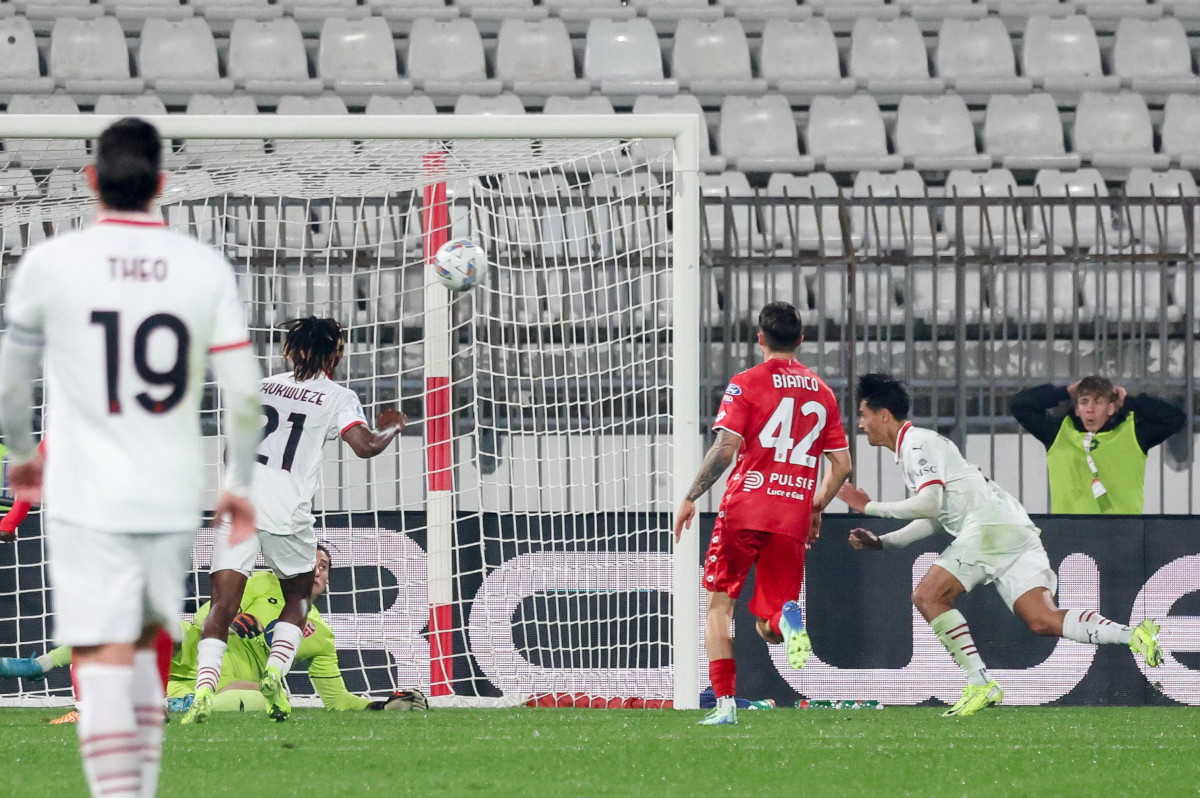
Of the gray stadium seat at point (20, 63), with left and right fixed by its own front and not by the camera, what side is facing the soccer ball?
front

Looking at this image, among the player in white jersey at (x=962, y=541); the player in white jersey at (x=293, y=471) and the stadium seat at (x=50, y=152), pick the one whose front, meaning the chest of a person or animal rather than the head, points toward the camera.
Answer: the stadium seat

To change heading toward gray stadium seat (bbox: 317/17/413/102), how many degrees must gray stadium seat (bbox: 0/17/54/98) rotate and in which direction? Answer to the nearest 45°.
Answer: approximately 90° to its left

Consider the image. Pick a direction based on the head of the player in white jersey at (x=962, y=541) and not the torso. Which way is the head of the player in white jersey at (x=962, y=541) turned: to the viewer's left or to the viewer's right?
to the viewer's left

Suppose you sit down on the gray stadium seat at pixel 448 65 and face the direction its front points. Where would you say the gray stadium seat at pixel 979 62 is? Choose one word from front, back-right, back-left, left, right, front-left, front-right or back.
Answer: left

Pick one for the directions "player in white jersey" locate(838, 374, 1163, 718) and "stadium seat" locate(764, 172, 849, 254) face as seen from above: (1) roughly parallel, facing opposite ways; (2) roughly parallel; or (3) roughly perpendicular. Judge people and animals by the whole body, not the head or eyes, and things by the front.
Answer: roughly perpendicular

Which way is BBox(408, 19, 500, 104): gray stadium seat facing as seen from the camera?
toward the camera

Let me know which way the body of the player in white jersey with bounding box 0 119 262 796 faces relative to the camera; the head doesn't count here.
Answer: away from the camera

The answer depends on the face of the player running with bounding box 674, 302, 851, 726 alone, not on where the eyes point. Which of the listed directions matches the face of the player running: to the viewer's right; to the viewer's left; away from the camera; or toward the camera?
away from the camera

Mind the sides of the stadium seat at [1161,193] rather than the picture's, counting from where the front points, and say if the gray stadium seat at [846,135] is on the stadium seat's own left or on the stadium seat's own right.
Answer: on the stadium seat's own right

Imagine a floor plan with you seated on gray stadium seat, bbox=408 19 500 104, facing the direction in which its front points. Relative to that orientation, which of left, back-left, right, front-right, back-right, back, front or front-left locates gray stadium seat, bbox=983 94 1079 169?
left

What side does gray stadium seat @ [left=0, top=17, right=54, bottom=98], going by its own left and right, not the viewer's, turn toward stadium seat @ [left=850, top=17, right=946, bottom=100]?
left

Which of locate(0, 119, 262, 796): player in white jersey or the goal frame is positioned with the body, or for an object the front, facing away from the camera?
the player in white jersey

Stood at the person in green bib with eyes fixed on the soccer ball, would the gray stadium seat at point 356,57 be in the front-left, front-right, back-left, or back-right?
front-right

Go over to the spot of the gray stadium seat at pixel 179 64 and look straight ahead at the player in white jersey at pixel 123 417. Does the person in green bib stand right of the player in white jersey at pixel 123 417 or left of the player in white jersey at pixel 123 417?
left

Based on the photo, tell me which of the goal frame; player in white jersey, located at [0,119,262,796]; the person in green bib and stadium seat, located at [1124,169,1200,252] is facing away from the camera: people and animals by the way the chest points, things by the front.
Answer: the player in white jersey
